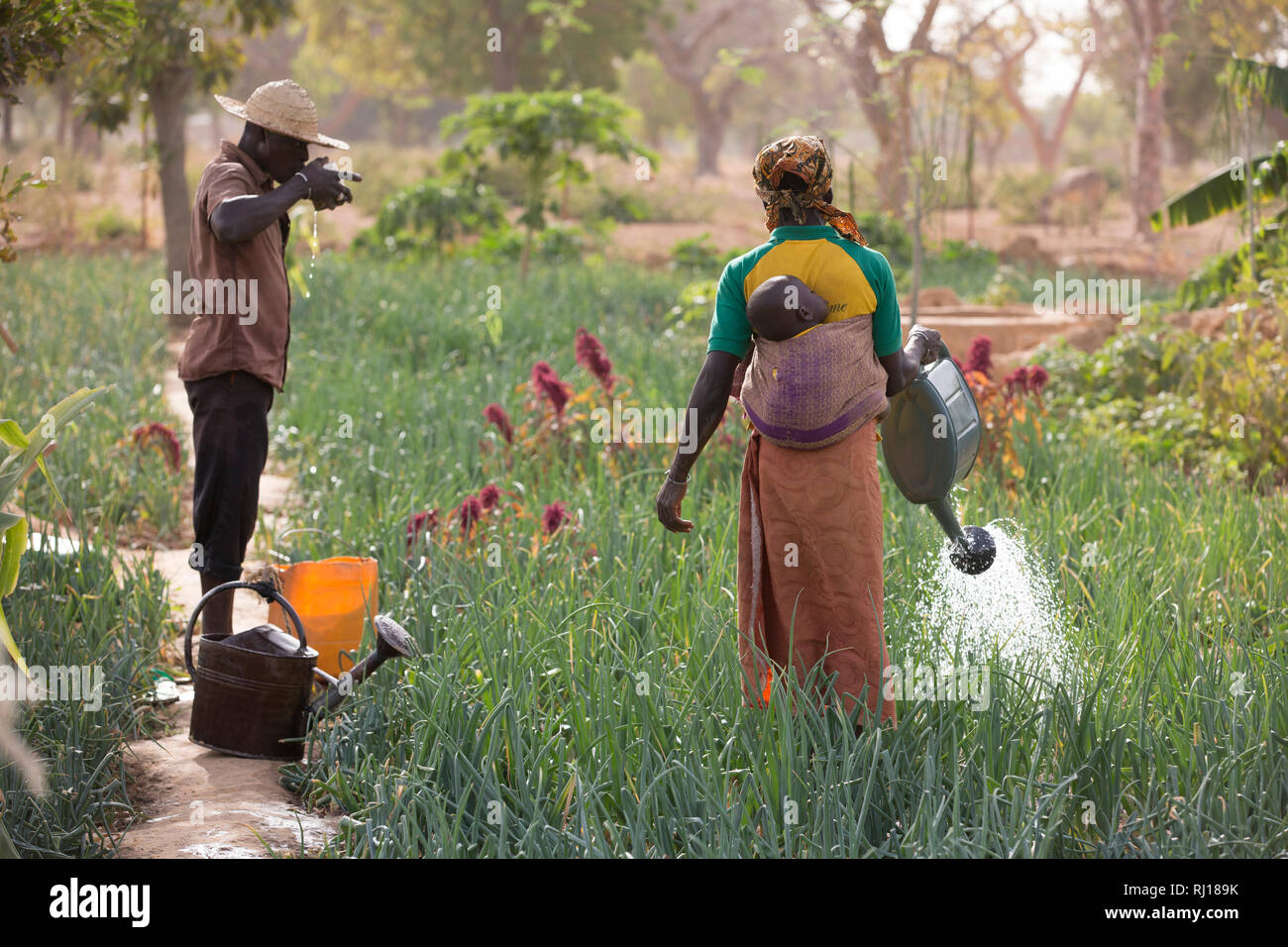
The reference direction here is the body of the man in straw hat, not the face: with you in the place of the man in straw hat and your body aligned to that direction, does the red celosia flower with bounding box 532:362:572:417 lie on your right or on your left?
on your left

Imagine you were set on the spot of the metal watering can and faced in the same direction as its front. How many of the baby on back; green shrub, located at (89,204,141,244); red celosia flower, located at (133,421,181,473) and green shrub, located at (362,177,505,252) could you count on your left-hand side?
3

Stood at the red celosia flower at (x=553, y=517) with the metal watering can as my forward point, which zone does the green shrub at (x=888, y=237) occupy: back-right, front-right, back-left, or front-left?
back-right

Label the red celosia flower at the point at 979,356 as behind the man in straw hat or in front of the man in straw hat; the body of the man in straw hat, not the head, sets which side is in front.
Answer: in front

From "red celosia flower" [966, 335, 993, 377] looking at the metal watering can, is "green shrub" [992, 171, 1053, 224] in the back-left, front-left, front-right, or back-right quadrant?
back-right

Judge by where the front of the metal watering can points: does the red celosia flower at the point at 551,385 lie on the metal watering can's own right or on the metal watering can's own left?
on the metal watering can's own left

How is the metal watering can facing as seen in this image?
to the viewer's right

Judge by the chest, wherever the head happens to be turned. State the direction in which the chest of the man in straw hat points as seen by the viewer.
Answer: to the viewer's right

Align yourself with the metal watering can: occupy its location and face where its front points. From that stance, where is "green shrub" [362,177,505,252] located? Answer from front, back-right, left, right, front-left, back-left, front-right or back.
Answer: left

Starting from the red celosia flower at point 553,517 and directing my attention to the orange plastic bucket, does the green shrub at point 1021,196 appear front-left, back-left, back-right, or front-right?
back-right

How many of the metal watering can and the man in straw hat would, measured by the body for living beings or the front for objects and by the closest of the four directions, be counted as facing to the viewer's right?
2

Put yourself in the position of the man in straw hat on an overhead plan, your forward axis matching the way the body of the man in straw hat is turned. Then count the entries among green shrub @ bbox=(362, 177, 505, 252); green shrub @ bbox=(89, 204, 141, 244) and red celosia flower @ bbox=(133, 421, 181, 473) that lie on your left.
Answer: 3
